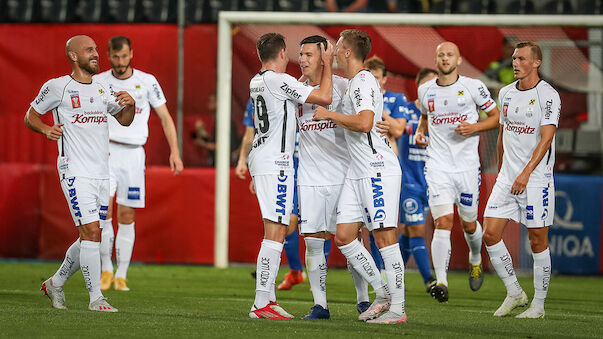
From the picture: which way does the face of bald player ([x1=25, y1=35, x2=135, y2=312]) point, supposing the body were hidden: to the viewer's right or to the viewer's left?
to the viewer's right

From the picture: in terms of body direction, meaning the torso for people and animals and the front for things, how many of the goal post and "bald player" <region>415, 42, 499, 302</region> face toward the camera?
2

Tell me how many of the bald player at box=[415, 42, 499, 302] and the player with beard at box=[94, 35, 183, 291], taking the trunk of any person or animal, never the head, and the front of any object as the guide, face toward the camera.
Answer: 2

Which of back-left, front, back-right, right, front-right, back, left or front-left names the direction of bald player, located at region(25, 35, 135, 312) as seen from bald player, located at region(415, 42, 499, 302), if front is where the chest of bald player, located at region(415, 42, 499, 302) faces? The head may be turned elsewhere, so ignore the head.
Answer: front-right

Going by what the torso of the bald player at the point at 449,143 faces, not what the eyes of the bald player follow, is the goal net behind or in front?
behind

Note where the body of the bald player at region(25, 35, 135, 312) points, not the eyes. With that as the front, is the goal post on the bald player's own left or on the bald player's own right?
on the bald player's own left

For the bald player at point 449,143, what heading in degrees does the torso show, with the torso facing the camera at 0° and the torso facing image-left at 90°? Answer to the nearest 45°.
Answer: approximately 0°

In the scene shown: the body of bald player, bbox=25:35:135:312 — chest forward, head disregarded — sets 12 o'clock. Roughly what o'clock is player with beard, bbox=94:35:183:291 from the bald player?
The player with beard is roughly at 8 o'clock from the bald player.

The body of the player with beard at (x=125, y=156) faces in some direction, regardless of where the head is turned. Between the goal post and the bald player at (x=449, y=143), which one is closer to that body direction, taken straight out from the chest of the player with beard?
the bald player

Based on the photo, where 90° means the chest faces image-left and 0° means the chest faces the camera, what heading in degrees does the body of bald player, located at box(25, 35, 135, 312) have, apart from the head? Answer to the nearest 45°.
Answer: approximately 315°
